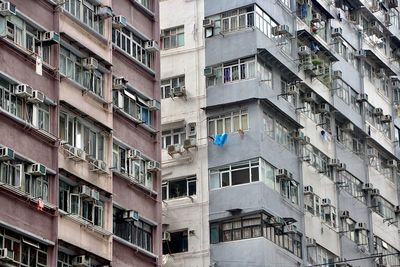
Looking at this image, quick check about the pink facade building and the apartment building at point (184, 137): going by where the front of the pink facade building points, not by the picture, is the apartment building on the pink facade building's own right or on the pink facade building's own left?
on the pink facade building's own left

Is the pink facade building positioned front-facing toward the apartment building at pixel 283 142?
no

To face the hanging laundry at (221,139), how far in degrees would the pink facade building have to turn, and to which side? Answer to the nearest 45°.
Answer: approximately 90° to its left
